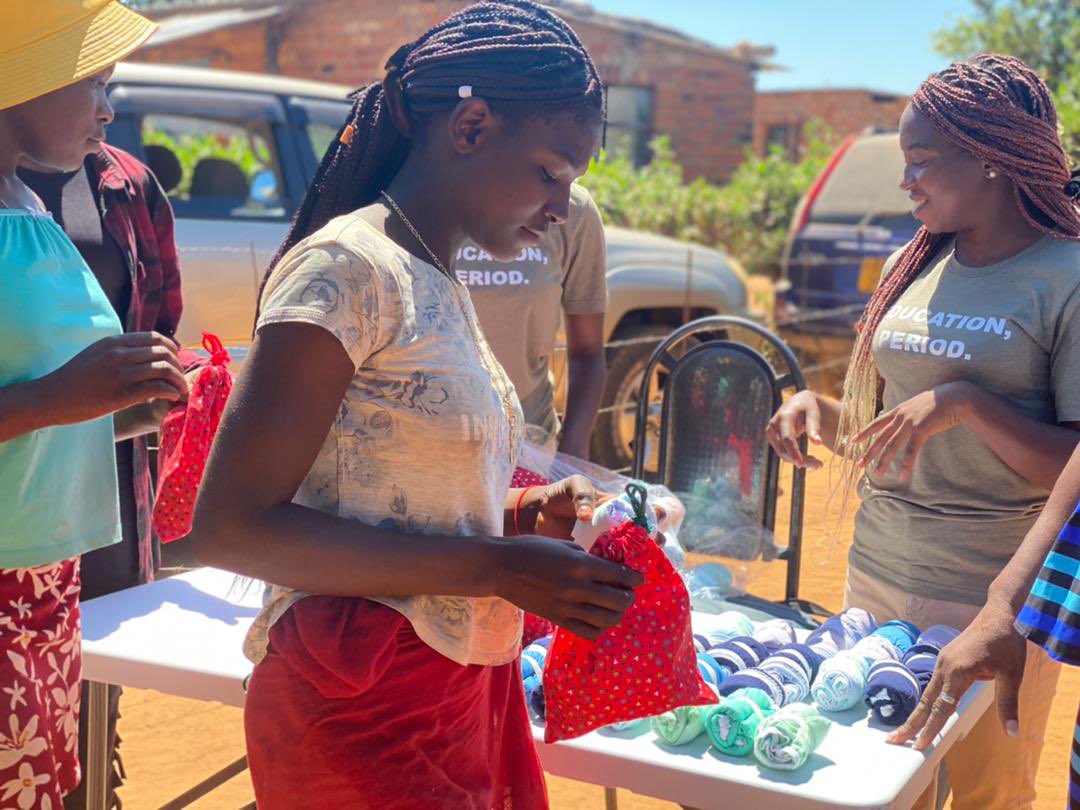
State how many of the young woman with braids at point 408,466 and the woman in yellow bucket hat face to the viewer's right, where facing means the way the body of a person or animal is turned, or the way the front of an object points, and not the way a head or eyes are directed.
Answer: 2

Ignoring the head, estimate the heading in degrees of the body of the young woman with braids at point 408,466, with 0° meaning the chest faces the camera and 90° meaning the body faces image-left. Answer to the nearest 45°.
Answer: approximately 270°

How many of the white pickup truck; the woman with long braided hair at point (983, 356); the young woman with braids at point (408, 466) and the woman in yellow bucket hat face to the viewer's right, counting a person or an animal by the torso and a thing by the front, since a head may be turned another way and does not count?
3

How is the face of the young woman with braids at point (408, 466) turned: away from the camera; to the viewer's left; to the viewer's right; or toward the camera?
to the viewer's right

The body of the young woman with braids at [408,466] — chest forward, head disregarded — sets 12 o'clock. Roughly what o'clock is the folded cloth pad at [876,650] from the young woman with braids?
The folded cloth pad is roughly at 11 o'clock from the young woman with braids.

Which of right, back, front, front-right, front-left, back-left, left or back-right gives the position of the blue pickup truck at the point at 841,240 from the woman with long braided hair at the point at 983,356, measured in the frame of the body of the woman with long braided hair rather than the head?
back-right

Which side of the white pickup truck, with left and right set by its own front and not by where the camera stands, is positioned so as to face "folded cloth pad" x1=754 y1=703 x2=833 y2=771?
right

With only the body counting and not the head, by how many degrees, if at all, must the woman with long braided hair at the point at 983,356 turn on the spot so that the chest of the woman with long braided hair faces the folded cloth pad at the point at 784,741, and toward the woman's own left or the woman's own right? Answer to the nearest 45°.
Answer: approximately 45° to the woman's own left

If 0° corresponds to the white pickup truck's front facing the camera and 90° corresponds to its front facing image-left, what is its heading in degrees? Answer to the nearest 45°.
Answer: approximately 270°

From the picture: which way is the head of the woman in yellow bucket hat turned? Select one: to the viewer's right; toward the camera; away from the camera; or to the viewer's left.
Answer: to the viewer's right

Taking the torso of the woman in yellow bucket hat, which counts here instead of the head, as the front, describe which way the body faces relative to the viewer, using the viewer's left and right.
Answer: facing to the right of the viewer
